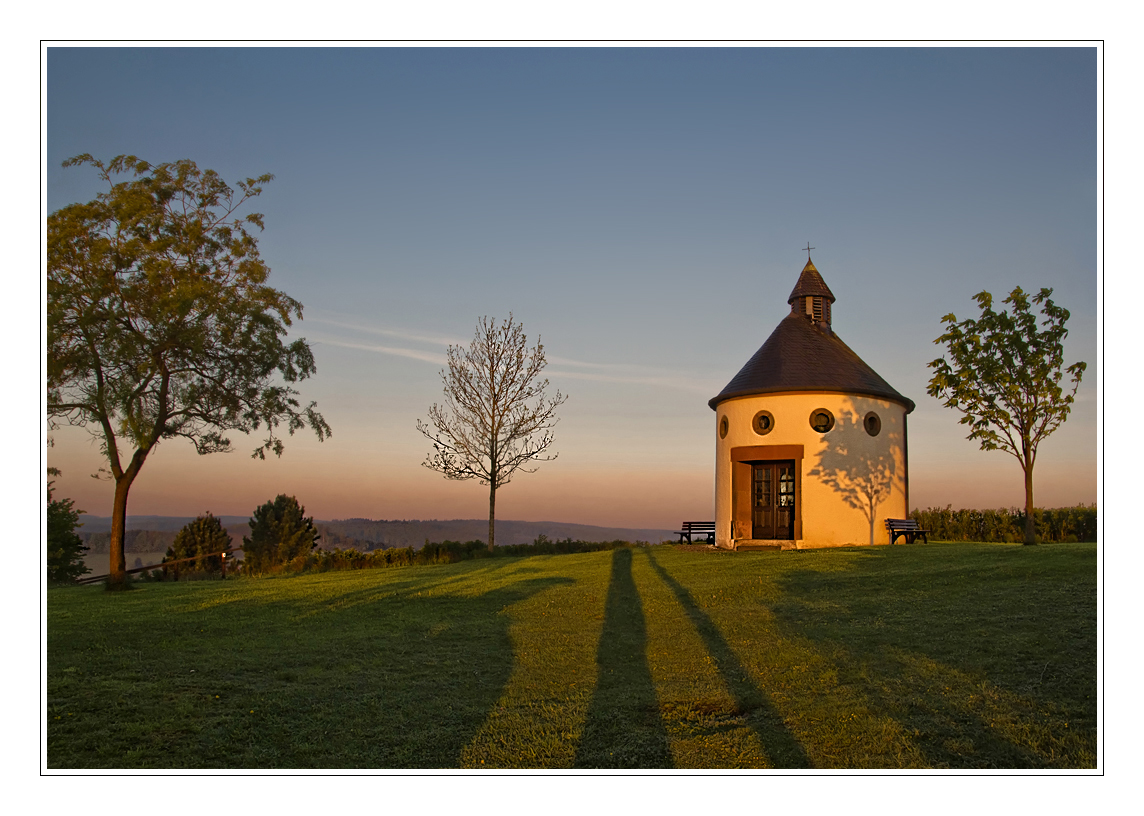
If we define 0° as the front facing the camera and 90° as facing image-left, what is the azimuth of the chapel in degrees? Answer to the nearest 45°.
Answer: approximately 45°

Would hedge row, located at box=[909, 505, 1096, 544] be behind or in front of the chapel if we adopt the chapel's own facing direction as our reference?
behind

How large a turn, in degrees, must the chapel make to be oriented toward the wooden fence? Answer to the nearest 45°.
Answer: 0° — it already faces it
